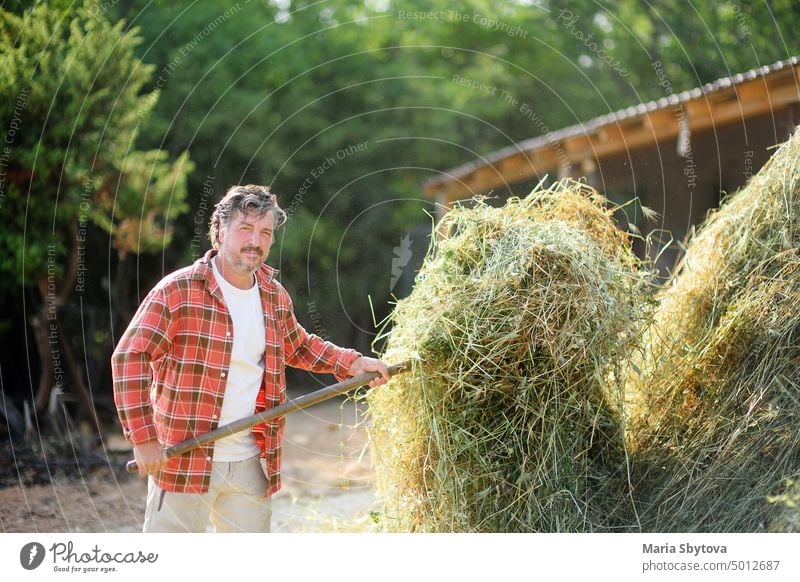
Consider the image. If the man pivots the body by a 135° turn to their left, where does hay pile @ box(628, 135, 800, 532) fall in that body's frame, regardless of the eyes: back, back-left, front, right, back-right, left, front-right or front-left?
right

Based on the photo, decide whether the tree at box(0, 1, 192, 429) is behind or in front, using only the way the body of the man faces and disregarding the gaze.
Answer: behind

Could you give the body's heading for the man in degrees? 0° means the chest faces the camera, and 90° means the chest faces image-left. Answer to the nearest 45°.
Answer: approximately 315°

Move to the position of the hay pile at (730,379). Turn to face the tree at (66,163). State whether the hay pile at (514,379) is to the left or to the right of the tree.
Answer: left

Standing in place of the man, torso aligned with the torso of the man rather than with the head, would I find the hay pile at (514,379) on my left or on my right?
on my left

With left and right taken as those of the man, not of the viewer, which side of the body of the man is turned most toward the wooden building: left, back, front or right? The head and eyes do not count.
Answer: left

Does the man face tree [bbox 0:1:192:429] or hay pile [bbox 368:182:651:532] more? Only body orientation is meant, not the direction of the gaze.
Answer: the hay pile
